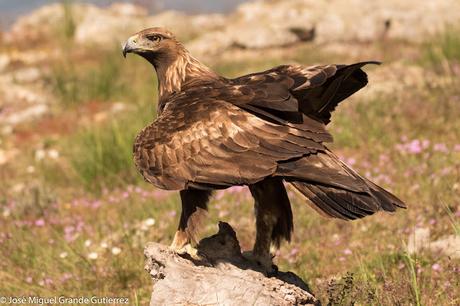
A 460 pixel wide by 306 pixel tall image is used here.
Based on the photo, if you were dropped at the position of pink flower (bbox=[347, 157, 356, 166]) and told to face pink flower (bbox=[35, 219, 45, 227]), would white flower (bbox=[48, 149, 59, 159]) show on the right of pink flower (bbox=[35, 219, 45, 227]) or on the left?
right

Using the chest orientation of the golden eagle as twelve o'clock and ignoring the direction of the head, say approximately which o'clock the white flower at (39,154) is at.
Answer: The white flower is roughly at 2 o'clock from the golden eagle.

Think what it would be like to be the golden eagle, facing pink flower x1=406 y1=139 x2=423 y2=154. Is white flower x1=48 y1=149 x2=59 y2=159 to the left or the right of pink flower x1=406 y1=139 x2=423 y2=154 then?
left

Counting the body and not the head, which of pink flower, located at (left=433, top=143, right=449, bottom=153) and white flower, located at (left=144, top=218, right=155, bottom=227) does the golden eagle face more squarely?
the white flower

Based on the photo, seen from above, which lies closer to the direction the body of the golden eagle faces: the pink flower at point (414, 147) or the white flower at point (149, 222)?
the white flower

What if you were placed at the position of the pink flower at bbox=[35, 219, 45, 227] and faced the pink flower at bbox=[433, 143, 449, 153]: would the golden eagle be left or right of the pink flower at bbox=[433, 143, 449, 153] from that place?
right

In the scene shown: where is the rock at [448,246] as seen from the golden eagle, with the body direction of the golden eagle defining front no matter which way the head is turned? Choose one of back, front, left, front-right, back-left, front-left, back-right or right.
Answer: back-right

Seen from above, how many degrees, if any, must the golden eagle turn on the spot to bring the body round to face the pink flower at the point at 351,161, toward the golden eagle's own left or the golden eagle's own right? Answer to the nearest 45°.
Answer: approximately 90° to the golden eagle's own right

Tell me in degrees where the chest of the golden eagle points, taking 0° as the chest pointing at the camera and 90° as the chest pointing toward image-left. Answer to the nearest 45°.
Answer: approximately 90°

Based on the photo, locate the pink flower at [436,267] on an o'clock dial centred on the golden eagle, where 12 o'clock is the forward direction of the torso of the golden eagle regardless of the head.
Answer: The pink flower is roughly at 5 o'clock from the golden eagle.
